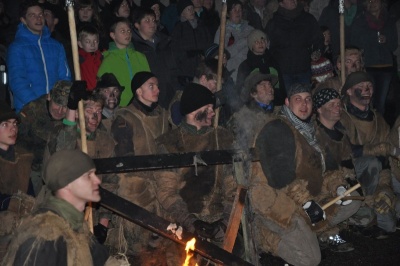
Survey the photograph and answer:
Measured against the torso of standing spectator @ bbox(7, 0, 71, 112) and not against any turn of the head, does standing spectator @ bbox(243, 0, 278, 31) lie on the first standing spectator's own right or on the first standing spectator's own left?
on the first standing spectator's own left

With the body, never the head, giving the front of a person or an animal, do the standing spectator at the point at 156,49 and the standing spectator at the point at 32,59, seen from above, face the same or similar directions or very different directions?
same or similar directions

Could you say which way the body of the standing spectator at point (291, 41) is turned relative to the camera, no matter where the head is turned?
toward the camera

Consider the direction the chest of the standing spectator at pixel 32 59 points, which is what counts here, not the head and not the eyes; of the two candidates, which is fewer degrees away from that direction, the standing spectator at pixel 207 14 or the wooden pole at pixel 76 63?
the wooden pole

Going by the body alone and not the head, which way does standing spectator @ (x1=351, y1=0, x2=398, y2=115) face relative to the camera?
toward the camera

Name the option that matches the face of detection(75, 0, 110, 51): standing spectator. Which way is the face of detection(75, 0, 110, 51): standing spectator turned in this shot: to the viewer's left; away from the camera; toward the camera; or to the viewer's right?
toward the camera

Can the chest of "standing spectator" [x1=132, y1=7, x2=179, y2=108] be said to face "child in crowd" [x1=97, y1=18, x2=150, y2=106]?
no

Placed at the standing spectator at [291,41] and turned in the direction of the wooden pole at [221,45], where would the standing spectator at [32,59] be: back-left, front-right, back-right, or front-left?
front-right

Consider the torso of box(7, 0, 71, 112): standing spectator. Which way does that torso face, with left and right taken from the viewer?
facing the viewer and to the right of the viewer

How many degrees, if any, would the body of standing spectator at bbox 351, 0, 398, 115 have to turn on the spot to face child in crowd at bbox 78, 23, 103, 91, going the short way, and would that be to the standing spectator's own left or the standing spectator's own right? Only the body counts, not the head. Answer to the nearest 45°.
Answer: approximately 45° to the standing spectator's own right

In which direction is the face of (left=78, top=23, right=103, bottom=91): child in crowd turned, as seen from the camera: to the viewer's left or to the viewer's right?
to the viewer's right

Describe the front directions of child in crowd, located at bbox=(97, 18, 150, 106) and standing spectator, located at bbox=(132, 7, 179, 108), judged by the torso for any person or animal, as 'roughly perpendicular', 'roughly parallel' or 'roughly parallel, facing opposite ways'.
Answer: roughly parallel

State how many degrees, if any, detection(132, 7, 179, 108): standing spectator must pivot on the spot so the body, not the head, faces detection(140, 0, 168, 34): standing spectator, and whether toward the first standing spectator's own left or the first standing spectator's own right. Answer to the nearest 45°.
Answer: approximately 135° to the first standing spectator's own left

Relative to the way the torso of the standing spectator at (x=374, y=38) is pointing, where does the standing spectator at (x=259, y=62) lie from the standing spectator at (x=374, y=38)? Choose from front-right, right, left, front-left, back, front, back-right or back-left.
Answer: front-right

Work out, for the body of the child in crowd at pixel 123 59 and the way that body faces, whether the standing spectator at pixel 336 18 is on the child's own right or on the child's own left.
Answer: on the child's own left

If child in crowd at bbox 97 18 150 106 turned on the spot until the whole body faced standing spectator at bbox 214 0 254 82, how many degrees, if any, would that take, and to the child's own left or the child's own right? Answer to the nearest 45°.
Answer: approximately 90° to the child's own left

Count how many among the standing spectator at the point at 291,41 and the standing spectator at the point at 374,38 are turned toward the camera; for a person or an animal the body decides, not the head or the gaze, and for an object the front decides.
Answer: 2

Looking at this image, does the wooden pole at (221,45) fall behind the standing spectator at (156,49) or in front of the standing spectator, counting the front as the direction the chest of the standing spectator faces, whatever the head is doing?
in front
